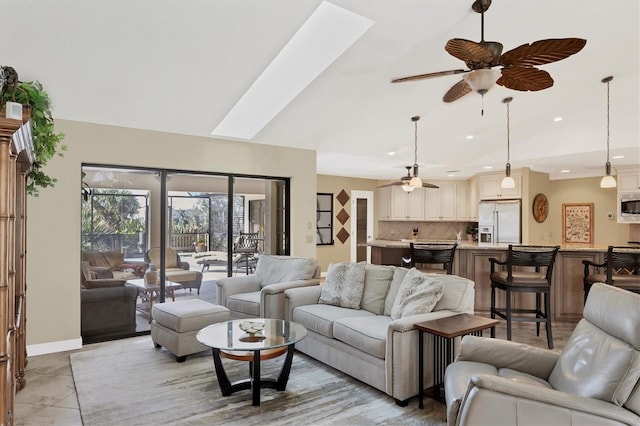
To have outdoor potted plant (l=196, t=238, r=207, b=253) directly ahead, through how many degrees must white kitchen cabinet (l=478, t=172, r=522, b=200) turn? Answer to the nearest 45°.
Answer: approximately 45° to its right

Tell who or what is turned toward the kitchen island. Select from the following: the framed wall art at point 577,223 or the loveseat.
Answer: the framed wall art

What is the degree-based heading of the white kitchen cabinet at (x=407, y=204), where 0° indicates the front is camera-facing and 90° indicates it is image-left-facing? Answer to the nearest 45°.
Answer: approximately 0°

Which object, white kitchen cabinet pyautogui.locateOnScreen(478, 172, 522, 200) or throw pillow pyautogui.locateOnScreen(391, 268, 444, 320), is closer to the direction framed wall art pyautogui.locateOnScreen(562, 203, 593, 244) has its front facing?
the throw pillow

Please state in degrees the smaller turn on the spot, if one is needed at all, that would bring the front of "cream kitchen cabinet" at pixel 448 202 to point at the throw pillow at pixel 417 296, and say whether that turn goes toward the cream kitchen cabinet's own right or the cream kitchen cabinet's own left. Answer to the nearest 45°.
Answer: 0° — it already faces it
